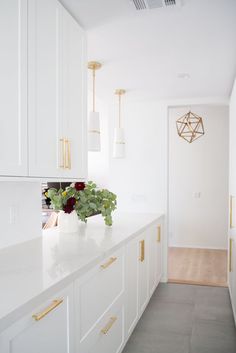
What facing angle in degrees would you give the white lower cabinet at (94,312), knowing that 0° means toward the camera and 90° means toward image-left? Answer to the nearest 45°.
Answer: approximately 315°

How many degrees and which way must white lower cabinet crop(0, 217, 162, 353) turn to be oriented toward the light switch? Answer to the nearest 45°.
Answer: approximately 180°

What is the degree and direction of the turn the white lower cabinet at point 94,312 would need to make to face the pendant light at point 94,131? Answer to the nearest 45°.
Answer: approximately 135° to its left
